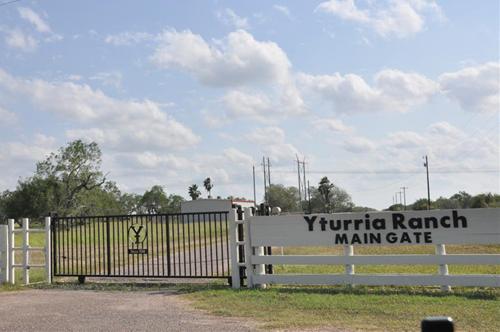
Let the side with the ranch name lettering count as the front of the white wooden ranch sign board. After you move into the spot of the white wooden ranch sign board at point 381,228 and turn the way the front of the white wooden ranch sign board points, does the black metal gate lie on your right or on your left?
on your right

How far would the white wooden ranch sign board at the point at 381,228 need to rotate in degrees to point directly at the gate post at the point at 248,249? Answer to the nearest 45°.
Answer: approximately 90° to its right

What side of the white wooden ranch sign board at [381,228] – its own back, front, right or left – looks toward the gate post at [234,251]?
right

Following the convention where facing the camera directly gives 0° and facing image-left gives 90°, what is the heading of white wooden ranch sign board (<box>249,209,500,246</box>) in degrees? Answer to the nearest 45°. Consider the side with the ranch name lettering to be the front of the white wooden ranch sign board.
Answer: approximately 0°
